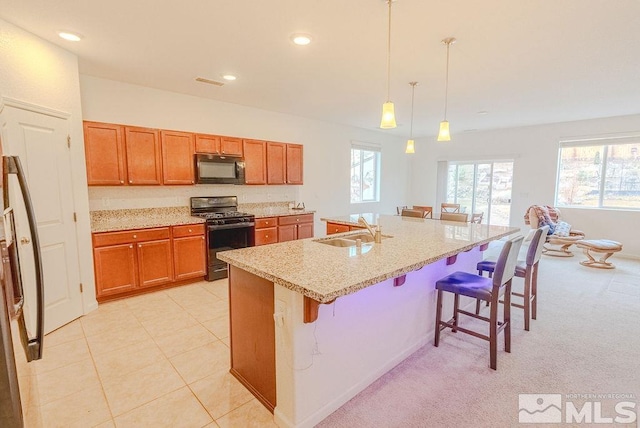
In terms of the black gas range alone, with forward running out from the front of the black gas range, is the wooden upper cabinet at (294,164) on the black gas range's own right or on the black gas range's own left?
on the black gas range's own left

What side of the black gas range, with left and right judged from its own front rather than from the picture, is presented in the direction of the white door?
right

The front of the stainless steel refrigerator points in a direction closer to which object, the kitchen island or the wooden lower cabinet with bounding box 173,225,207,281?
the kitchen island

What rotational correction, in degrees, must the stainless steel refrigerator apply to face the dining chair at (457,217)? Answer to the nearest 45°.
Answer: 0° — it already faces it

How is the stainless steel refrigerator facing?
to the viewer's right

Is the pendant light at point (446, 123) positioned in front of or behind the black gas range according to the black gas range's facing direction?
in front

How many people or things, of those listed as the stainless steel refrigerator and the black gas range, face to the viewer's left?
0

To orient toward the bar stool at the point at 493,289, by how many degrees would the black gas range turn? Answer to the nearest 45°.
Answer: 0° — it already faces it

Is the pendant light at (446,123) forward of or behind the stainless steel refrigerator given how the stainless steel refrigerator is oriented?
forward

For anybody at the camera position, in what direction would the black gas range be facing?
facing the viewer and to the right of the viewer

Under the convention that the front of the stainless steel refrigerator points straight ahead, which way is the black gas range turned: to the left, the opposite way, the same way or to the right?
to the right

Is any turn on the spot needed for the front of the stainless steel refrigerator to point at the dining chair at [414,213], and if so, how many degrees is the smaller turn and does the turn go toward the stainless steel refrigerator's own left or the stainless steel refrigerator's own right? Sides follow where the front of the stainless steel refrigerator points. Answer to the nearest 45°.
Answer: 0° — it already faces it
